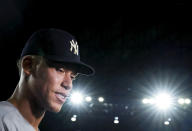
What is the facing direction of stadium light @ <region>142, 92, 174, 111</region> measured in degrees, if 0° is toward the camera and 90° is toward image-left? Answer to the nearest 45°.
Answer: approximately 0°

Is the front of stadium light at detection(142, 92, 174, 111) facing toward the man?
yes

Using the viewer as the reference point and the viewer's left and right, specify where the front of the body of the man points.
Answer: facing the viewer and to the right of the viewer

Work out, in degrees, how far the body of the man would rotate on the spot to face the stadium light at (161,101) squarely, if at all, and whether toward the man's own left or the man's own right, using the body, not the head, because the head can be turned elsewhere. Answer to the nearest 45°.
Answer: approximately 90° to the man's own left

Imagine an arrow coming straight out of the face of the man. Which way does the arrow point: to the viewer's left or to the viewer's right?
to the viewer's right

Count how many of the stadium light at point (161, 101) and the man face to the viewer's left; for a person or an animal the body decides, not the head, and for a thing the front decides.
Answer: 0
